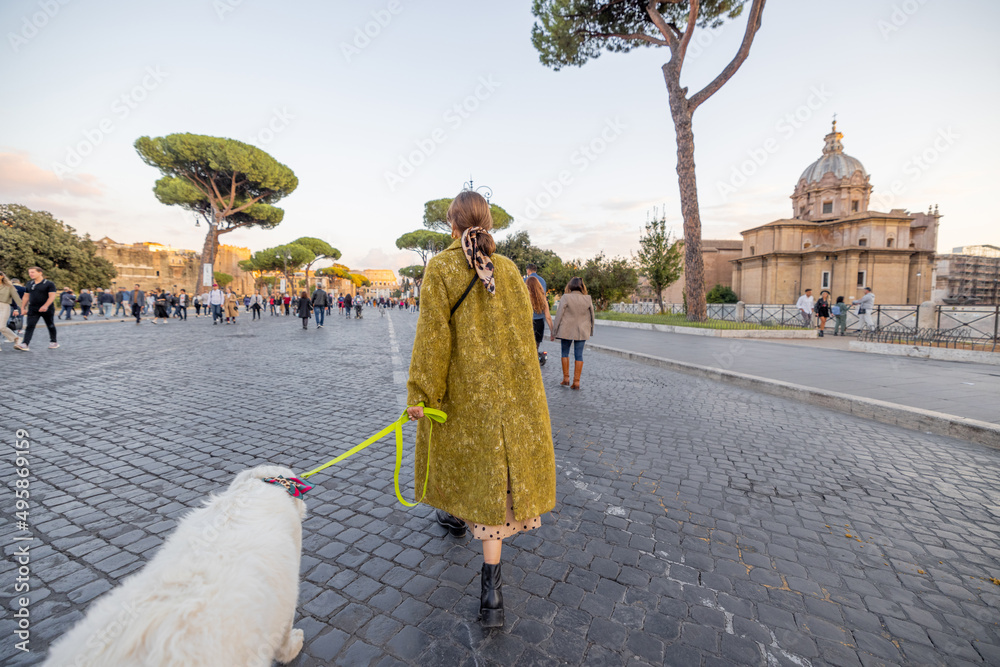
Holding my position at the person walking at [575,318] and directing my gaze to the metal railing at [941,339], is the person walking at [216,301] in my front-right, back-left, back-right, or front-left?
back-left

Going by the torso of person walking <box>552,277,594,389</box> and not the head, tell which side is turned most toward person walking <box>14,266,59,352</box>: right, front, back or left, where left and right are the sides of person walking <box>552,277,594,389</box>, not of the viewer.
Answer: left

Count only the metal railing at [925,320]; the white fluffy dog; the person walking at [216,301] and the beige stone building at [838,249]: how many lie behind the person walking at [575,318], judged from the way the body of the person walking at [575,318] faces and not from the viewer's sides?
1

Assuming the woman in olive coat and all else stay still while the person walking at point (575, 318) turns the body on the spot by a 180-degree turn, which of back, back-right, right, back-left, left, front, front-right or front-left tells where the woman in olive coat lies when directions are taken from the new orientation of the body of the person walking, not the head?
front

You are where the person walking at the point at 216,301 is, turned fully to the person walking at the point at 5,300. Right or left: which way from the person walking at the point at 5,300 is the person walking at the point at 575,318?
left

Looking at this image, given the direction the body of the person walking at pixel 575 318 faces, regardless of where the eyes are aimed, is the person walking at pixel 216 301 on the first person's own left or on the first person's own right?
on the first person's own left

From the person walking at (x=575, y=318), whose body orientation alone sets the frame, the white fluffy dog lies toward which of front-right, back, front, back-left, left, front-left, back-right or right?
back

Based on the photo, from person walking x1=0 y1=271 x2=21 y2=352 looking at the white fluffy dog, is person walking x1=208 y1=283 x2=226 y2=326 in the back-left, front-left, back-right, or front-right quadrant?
back-left

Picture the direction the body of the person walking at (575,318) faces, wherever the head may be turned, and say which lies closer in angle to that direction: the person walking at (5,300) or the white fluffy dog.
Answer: the person walking

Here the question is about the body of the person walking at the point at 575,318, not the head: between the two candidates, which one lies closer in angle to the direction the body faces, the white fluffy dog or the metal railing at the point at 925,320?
the metal railing

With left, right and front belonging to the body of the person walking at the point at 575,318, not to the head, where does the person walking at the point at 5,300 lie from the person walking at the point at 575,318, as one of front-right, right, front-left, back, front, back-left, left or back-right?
left

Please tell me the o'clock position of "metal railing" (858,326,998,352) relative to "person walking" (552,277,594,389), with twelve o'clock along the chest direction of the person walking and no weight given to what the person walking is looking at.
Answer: The metal railing is roughly at 2 o'clock from the person walking.

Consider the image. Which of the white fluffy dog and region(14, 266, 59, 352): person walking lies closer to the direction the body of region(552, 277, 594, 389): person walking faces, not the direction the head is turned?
the person walking

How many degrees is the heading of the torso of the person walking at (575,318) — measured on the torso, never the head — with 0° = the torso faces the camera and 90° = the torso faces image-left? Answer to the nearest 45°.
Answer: approximately 180°

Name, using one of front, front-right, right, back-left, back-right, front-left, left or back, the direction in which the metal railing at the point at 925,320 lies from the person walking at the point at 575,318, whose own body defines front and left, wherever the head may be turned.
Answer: front-right
